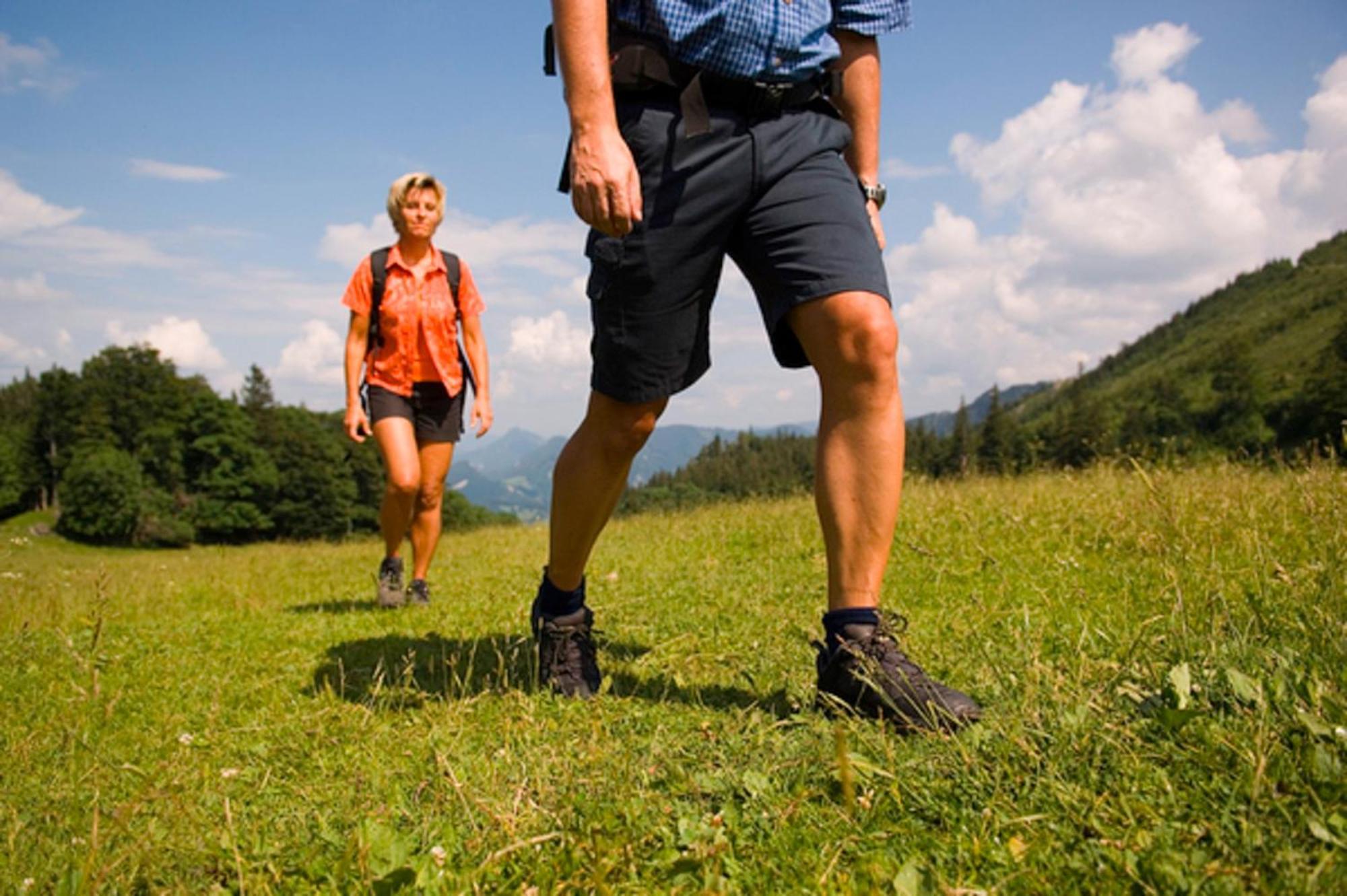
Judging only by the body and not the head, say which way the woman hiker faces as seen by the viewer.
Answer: toward the camera
